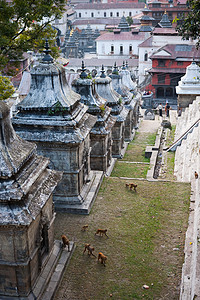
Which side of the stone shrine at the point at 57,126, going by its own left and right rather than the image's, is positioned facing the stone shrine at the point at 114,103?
left

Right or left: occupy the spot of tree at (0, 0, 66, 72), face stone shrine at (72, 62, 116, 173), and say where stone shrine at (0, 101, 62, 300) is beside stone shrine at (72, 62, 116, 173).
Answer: right

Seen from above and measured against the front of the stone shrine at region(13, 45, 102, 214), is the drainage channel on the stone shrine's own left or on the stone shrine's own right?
on the stone shrine's own left

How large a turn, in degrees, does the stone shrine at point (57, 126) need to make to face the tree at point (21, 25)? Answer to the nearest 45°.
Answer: approximately 90° to its left

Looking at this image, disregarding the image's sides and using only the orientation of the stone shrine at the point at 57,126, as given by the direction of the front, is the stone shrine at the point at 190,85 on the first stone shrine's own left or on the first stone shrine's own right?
on the first stone shrine's own left

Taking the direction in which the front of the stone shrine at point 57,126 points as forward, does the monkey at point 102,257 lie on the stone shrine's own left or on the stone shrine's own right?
on the stone shrine's own right

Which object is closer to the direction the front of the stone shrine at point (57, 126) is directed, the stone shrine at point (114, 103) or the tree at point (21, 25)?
the stone shrine

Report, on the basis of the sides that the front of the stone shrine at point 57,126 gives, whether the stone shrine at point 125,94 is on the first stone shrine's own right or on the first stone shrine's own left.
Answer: on the first stone shrine's own left

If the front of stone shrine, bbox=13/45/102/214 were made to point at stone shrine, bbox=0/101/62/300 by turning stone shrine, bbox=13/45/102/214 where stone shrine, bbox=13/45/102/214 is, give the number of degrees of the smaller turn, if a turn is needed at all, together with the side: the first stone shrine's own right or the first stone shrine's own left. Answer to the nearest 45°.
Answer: approximately 90° to the first stone shrine's own right

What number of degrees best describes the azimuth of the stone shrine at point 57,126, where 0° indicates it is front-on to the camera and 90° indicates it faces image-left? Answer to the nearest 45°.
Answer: approximately 270°
